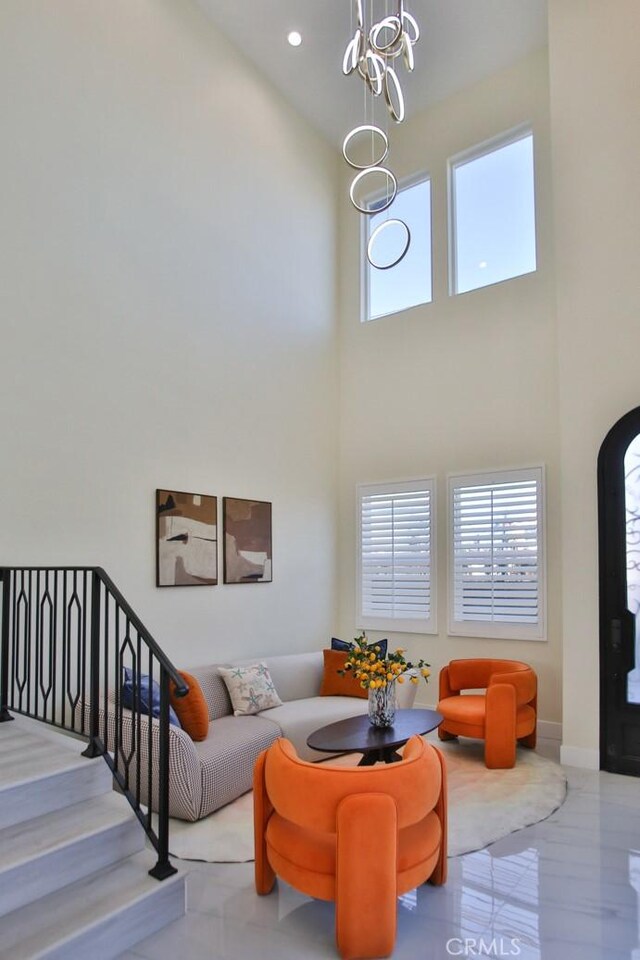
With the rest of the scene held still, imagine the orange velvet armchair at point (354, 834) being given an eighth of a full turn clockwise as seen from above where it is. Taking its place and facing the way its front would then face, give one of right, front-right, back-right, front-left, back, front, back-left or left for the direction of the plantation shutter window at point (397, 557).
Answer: front-left

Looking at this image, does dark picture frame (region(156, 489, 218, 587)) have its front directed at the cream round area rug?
yes

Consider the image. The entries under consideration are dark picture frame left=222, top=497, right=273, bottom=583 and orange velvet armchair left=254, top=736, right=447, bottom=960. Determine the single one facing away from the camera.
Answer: the orange velvet armchair

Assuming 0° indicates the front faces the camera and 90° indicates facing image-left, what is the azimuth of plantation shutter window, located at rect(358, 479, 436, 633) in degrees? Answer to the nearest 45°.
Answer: approximately 45°

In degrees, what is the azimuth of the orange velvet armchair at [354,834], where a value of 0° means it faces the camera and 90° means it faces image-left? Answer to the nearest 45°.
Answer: approximately 180°

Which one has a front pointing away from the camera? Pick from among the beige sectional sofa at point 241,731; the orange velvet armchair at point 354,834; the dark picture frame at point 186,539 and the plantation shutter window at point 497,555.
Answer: the orange velvet armchair

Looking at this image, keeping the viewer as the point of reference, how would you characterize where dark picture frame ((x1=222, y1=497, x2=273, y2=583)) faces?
facing the viewer and to the right of the viewer

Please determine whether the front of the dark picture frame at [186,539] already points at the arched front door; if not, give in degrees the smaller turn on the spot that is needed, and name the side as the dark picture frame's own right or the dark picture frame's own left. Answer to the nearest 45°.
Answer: approximately 45° to the dark picture frame's own left

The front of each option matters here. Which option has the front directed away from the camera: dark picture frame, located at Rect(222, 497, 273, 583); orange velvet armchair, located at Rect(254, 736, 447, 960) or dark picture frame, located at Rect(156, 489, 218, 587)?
the orange velvet armchair

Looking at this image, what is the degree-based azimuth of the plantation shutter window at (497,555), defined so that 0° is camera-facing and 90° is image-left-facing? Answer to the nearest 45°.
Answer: approximately 45°

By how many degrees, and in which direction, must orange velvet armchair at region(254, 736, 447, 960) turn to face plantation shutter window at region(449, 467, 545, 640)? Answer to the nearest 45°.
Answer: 0° — it already faces it

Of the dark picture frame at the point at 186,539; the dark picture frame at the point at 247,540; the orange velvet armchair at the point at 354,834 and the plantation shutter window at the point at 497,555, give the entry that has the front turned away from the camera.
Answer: the orange velvet armchair
